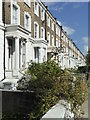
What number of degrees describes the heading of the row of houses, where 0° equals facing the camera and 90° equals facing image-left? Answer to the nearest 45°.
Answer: approximately 315°
